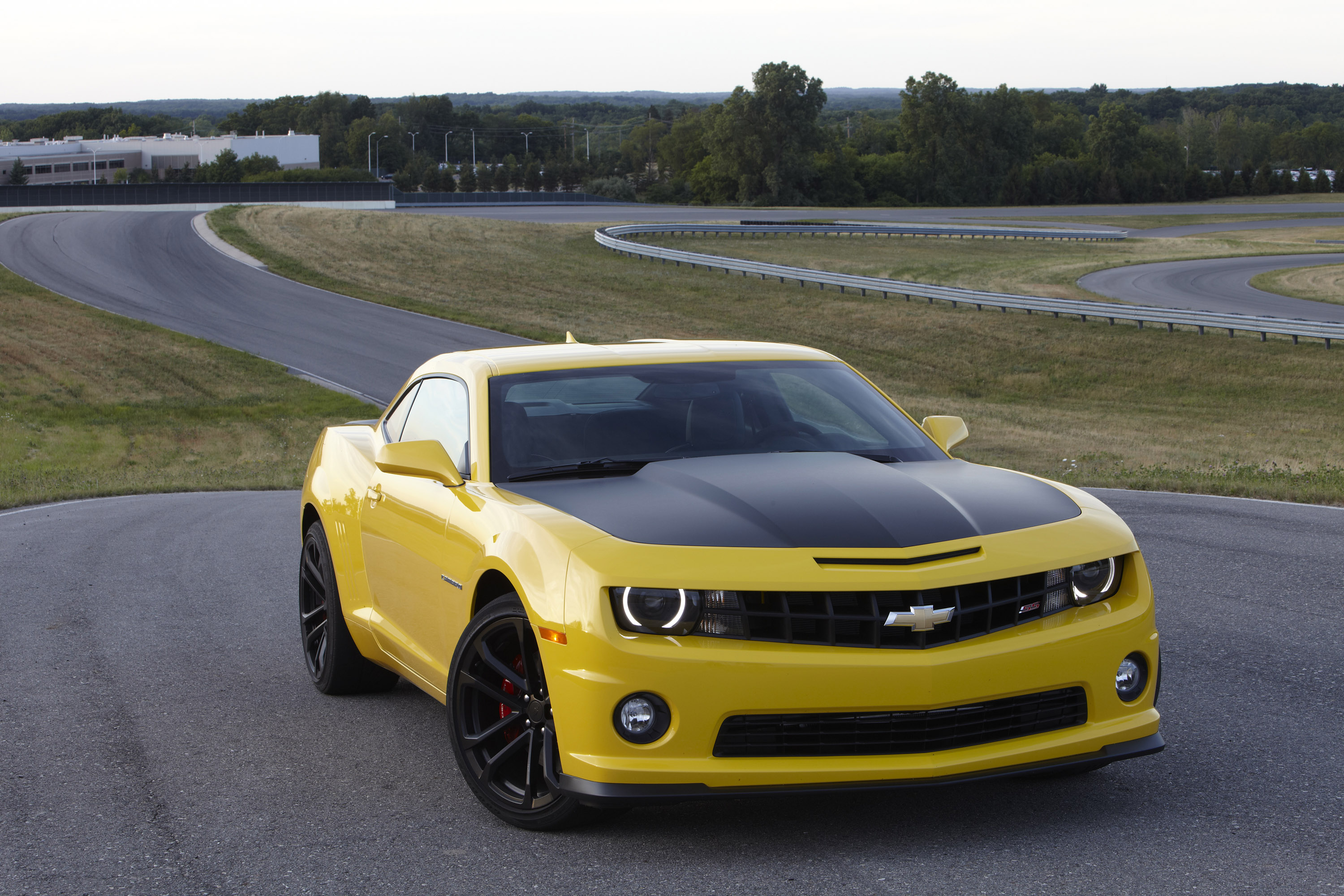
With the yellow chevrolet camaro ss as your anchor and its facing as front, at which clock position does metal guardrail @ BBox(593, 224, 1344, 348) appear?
The metal guardrail is roughly at 8 o'clock from the yellow chevrolet camaro ss.

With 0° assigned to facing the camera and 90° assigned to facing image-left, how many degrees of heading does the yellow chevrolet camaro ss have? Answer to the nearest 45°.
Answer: approximately 315°
